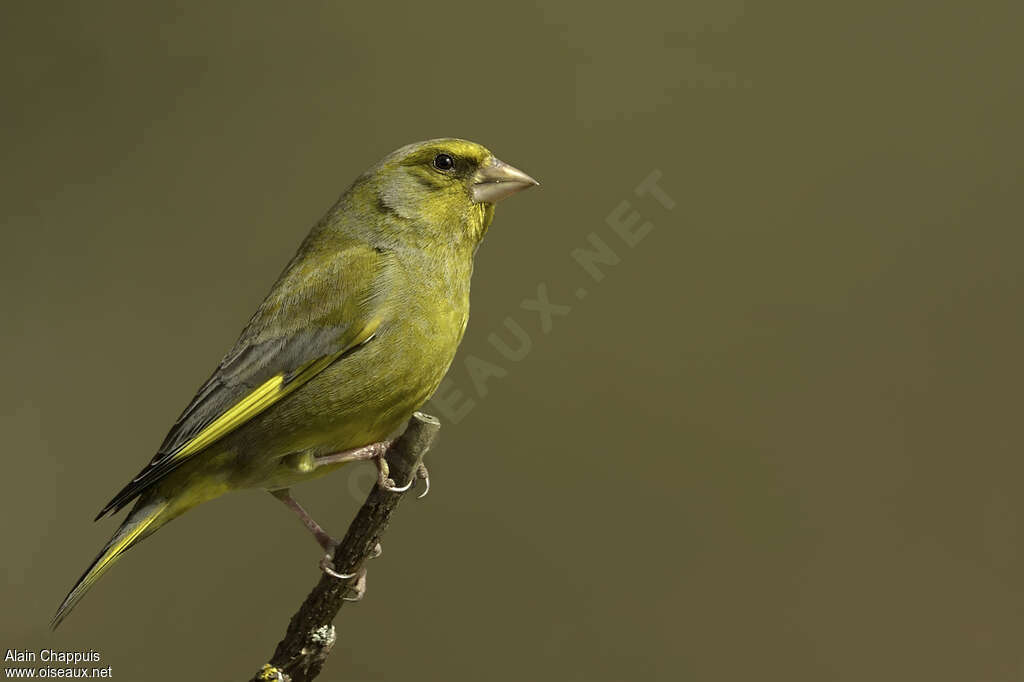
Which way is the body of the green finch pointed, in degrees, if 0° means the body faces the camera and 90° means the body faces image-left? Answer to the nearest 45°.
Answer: approximately 270°
